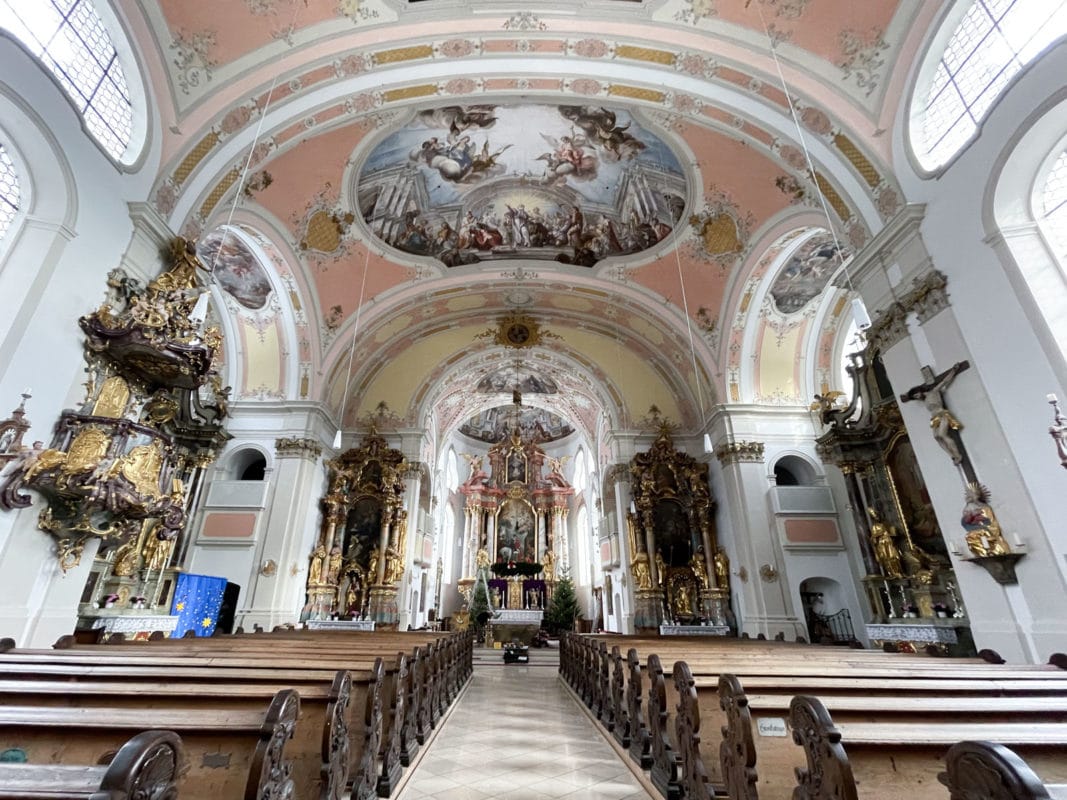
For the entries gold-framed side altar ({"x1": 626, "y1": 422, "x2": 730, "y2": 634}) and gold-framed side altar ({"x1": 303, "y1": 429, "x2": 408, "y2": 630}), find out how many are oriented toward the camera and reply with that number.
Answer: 2

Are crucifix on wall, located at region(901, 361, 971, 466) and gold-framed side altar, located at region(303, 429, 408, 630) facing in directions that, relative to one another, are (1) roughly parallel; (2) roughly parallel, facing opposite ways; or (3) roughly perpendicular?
roughly perpendicular

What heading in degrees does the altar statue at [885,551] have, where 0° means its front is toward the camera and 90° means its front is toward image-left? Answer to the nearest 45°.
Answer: approximately 45°

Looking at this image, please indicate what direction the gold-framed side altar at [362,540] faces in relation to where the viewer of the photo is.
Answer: facing the viewer

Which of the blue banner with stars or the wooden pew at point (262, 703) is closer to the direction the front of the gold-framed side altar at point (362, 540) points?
the wooden pew

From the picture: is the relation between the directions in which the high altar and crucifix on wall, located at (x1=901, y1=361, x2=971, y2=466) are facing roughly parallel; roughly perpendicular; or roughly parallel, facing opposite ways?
roughly perpendicular

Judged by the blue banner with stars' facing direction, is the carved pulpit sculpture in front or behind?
in front

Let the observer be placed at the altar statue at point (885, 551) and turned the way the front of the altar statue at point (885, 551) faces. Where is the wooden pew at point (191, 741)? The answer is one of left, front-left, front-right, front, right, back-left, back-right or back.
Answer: front-left

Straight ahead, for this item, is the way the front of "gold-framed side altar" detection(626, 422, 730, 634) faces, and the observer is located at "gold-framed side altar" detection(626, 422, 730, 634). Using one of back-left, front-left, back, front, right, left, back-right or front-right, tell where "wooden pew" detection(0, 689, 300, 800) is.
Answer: front

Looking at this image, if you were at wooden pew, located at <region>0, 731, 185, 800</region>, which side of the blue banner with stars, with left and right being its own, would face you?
front

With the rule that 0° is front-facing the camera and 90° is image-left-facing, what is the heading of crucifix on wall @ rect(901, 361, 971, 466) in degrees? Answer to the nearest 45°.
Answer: approximately 45°

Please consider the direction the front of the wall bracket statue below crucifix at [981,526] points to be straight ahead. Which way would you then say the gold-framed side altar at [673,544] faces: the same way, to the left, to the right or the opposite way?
to the left

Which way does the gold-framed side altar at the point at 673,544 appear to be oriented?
toward the camera

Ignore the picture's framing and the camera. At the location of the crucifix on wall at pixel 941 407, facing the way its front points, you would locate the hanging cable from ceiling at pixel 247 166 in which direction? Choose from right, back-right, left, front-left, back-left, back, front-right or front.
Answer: front

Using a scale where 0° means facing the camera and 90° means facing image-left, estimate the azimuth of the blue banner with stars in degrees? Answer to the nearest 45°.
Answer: approximately 0°

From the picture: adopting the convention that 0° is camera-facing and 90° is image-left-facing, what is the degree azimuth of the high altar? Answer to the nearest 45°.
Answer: approximately 0°

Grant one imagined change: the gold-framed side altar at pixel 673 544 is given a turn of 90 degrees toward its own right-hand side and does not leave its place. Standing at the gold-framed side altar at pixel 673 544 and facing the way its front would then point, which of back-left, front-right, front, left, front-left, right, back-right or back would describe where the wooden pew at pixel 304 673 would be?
left
